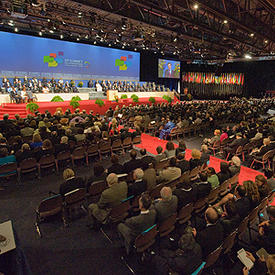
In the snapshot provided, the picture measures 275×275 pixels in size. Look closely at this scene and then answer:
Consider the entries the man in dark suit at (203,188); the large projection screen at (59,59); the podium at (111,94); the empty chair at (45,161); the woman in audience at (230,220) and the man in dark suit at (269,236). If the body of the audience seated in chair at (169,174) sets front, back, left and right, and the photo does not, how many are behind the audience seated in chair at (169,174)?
3

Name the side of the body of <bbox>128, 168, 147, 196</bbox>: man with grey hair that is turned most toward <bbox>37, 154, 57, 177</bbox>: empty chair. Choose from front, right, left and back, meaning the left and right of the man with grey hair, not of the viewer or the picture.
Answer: front

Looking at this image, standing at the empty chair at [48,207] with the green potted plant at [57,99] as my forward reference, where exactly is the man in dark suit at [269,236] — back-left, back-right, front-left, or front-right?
back-right

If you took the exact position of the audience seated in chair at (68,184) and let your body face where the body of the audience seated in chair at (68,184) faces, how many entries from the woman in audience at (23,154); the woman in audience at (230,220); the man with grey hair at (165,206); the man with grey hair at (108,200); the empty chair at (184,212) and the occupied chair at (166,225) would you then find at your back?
5

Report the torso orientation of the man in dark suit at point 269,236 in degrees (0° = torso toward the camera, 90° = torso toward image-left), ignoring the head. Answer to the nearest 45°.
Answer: approximately 135°

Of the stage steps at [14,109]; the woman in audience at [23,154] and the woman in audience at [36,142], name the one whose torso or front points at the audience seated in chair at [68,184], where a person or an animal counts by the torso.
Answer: the stage steps

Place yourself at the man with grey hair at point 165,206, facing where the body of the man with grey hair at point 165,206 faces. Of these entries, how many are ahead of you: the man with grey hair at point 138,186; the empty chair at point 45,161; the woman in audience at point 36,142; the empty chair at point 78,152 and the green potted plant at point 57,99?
5

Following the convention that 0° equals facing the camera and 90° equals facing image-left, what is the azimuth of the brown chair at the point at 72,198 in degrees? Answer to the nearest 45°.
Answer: approximately 135°

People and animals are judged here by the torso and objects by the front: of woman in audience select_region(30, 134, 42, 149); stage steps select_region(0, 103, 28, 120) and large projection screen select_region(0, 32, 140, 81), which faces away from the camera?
the woman in audience

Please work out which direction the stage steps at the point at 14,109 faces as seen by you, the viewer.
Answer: facing the viewer

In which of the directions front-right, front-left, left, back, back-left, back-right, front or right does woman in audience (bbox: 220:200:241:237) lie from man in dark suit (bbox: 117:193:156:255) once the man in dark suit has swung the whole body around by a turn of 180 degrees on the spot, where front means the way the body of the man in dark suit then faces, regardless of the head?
front-left

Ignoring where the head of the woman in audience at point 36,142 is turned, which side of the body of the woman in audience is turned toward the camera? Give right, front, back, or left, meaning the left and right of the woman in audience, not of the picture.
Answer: back

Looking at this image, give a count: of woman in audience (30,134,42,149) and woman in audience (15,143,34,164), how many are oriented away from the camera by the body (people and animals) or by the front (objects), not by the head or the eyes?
2

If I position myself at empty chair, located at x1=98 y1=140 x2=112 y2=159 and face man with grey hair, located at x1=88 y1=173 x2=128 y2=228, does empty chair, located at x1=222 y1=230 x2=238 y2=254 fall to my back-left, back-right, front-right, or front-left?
front-left

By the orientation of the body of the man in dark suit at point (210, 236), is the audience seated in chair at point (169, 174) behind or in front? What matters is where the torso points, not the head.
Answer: in front

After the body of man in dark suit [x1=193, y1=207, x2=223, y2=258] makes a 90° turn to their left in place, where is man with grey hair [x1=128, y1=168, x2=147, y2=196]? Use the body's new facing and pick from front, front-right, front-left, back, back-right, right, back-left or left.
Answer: right

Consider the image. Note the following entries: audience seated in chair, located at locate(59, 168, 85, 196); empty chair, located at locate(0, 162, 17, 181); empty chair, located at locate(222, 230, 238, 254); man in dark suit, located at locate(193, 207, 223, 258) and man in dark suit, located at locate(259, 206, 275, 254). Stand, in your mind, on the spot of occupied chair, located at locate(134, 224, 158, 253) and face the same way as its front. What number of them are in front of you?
2

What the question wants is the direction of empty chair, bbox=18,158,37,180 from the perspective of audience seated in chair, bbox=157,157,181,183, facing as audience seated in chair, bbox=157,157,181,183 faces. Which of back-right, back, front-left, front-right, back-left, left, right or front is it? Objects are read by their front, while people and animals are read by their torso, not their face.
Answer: front-left

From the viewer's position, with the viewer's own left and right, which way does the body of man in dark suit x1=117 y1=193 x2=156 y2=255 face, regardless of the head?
facing away from the viewer and to the left of the viewer

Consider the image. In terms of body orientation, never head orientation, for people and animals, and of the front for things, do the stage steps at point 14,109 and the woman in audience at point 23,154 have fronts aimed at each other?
yes
